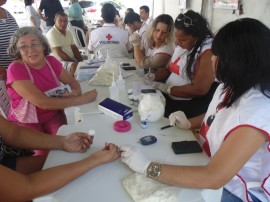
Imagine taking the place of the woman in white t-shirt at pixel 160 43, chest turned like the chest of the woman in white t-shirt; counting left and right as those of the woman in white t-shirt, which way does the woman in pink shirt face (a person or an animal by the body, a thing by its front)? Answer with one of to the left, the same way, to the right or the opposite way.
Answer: to the left

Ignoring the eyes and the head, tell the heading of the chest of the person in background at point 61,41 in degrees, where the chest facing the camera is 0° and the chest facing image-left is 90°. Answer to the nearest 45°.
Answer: approximately 315°

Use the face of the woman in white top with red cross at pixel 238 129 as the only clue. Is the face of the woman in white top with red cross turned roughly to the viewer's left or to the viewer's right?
to the viewer's left

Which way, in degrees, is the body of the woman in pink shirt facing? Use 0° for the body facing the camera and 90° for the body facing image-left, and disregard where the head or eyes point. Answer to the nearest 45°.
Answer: approximately 315°

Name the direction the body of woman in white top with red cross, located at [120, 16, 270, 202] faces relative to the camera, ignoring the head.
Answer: to the viewer's left

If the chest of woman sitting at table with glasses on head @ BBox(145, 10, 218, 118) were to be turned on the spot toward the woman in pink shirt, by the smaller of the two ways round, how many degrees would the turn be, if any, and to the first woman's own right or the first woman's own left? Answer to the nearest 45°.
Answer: approximately 45° to the first woman's own right

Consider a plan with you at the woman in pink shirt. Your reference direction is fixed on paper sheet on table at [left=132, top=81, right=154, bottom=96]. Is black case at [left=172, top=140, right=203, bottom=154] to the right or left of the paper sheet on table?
right

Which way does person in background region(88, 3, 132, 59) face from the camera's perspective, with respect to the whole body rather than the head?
away from the camera

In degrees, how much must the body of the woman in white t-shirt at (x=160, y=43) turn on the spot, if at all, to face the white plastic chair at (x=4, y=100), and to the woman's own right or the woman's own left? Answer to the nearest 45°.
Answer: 0° — they already face it

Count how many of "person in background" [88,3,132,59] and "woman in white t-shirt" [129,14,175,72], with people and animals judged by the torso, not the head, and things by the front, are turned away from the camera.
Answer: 1

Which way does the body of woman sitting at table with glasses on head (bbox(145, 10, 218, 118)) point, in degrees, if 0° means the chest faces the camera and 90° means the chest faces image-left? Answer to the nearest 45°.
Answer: approximately 45°
